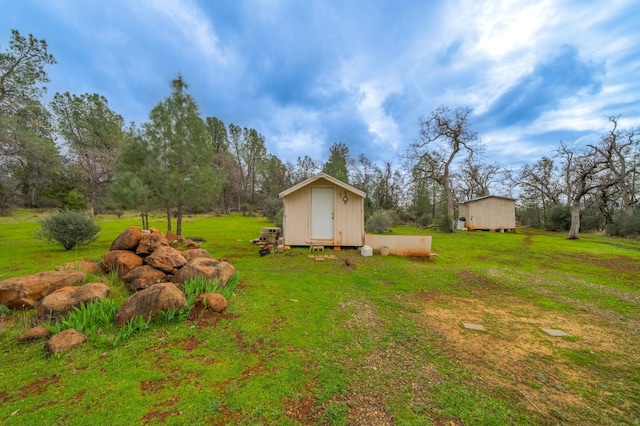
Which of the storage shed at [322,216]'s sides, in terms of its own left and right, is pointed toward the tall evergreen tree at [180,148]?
right

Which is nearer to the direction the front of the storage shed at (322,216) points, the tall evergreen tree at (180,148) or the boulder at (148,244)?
the boulder

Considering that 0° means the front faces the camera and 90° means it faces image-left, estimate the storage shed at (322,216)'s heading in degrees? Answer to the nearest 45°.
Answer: approximately 0°

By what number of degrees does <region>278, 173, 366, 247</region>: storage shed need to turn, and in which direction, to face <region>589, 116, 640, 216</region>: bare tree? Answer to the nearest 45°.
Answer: approximately 90° to its left

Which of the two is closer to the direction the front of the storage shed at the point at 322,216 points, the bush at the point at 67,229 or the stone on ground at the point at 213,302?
the stone on ground

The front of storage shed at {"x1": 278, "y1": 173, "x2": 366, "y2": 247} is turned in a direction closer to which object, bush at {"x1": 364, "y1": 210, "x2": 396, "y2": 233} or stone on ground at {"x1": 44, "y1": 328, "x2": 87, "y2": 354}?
the stone on ground

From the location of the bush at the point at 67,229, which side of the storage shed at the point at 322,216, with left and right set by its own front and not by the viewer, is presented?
right

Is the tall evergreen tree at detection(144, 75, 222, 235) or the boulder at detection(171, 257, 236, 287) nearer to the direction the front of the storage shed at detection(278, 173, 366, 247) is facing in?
the boulder

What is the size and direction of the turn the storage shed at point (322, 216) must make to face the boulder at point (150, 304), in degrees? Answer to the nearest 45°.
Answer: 0° — it already faces it

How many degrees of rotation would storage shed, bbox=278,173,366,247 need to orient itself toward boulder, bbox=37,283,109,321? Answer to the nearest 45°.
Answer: approximately 45° to its right
